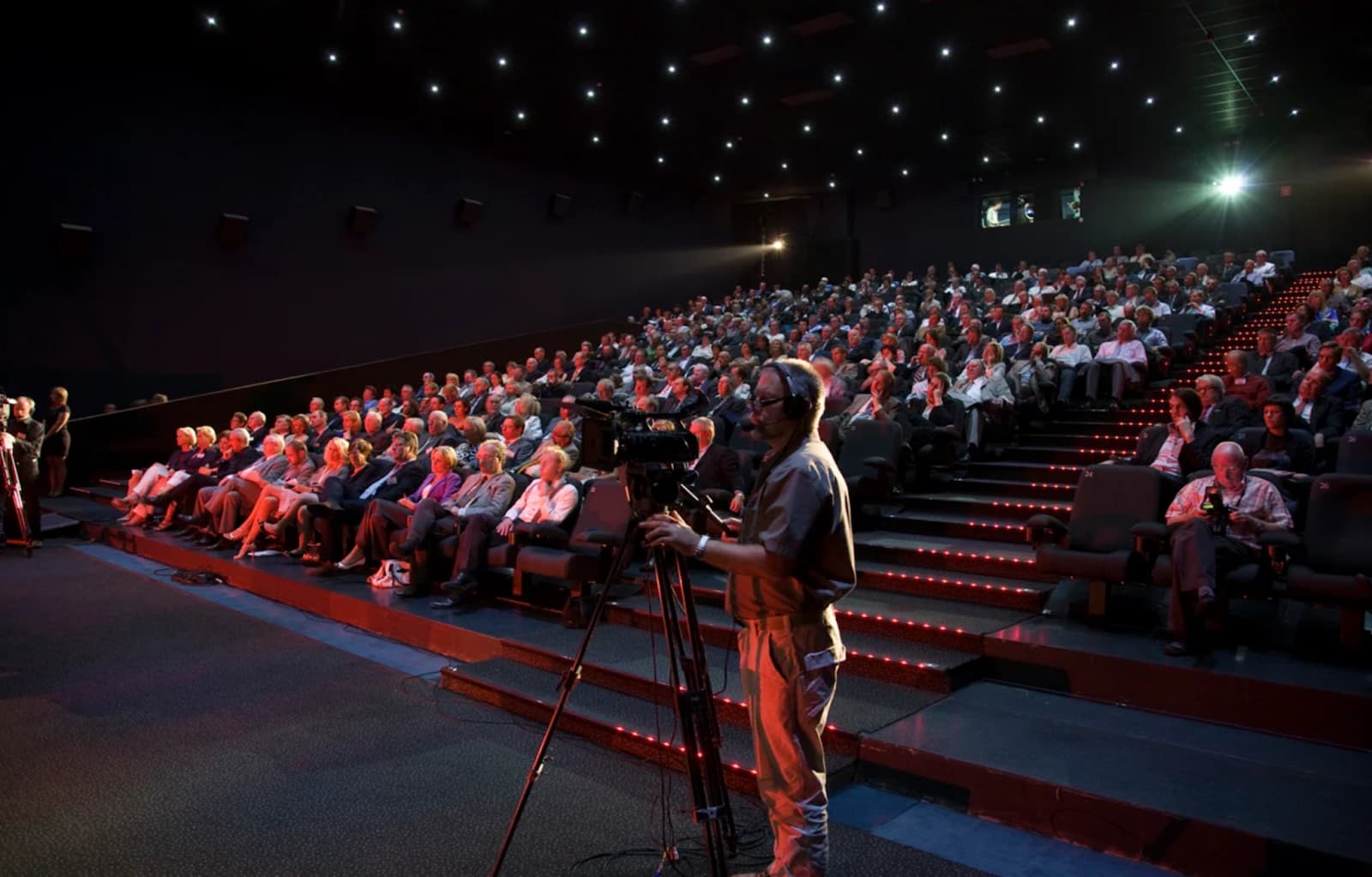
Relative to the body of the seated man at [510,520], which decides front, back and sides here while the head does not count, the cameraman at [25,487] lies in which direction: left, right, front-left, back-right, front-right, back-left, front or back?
right

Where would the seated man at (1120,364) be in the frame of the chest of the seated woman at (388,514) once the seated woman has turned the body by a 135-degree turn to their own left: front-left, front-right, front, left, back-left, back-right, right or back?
front

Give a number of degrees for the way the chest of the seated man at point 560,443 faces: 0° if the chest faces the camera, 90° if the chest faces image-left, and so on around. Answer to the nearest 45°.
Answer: approximately 45°

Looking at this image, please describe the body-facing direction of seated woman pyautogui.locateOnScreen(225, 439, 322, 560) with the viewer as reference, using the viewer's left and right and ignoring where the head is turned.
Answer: facing the viewer and to the left of the viewer

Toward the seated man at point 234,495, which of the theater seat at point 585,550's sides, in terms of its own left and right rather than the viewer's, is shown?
right

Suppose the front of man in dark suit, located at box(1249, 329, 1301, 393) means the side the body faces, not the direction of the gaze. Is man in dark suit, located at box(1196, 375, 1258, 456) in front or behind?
in front

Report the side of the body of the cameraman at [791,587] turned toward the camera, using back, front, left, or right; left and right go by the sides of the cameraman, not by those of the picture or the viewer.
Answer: left

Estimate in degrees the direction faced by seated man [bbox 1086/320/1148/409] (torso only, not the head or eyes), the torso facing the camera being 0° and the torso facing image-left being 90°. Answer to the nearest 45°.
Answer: approximately 45°

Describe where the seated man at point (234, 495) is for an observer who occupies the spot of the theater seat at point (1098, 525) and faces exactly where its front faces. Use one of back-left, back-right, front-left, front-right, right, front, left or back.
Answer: front-right

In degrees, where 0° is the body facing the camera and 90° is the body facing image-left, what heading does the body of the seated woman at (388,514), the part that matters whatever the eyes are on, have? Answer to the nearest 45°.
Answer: approximately 45°

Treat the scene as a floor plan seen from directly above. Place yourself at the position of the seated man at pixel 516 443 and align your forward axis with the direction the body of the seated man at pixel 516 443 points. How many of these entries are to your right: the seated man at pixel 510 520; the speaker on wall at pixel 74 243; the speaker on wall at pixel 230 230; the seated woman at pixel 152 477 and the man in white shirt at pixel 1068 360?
3

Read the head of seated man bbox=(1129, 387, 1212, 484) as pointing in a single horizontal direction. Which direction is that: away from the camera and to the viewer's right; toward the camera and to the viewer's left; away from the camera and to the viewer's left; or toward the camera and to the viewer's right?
toward the camera and to the viewer's left

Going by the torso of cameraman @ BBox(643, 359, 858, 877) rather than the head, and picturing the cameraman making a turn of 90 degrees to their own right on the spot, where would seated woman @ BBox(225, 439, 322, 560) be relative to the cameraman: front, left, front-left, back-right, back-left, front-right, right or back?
front-left
